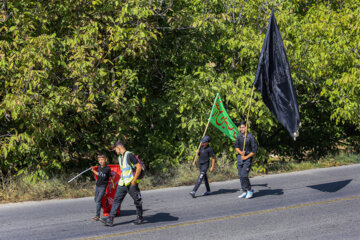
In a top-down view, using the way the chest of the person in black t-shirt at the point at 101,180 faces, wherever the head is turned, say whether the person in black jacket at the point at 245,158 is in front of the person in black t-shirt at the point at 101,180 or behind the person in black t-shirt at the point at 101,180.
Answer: behind

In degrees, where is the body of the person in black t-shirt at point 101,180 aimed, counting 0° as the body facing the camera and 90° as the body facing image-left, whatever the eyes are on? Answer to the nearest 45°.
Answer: approximately 45°

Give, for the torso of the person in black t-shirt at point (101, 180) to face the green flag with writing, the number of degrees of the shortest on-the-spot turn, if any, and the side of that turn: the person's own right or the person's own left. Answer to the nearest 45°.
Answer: approximately 180°
